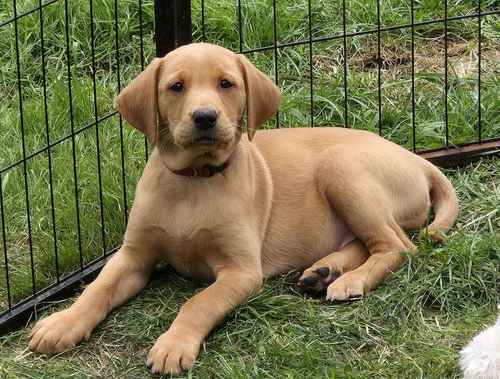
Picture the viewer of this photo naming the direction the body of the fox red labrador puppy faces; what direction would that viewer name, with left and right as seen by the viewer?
facing the viewer and to the left of the viewer

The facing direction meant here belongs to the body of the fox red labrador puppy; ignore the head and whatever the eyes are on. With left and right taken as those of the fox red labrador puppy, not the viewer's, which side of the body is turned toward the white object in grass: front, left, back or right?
left
